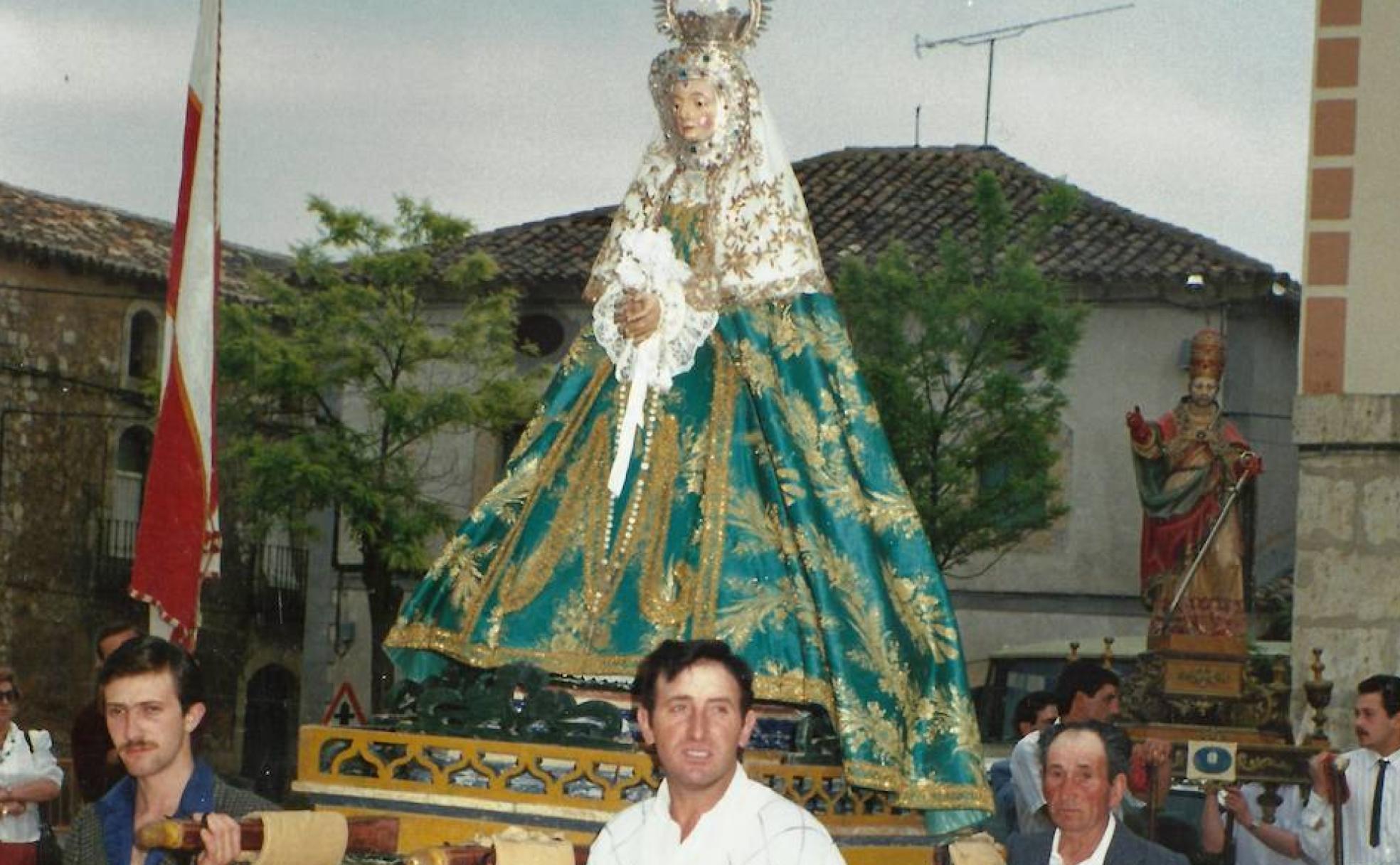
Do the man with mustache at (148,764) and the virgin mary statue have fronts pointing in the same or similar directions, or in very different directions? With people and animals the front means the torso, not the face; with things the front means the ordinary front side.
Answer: same or similar directions

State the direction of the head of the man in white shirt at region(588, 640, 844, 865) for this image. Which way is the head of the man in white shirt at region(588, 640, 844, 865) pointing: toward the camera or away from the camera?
toward the camera

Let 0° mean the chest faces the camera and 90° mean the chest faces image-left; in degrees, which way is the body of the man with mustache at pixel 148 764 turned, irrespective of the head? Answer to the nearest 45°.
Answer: approximately 45°

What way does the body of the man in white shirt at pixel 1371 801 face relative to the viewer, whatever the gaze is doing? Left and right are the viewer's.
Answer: facing the viewer and to the left of the viewer

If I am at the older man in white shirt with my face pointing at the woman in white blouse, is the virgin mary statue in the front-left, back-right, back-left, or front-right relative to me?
front-right

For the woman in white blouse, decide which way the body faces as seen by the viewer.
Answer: toward the camera

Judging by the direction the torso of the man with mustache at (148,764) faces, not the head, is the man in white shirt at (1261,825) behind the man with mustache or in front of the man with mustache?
behind

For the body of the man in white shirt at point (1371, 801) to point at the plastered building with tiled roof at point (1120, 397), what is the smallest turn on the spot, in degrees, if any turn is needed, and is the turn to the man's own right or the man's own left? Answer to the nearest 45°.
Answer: approximately 135° to the man's own right

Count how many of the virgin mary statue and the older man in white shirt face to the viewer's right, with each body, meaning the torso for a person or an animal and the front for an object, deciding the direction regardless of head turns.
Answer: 0

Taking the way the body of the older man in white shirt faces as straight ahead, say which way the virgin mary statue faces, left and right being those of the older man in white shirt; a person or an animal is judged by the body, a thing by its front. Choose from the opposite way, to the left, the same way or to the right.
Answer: the same way
